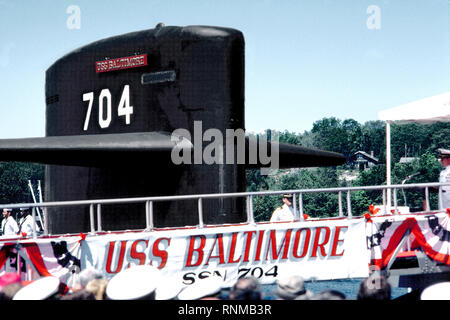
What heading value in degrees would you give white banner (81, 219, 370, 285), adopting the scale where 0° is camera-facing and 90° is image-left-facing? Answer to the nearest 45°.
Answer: approximately 0°

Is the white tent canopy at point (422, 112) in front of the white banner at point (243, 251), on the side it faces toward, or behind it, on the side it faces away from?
behind

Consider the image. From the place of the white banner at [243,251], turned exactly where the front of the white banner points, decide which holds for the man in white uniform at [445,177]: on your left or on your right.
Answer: on your left
